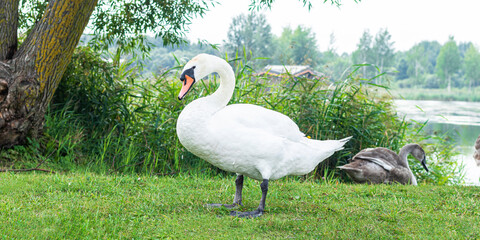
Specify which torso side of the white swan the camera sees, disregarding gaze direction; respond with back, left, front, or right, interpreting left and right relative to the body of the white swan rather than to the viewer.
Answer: left

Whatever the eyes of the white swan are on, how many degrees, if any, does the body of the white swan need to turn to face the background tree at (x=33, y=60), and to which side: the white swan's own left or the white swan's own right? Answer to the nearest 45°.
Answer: approximately 45° to the white swan's own right
